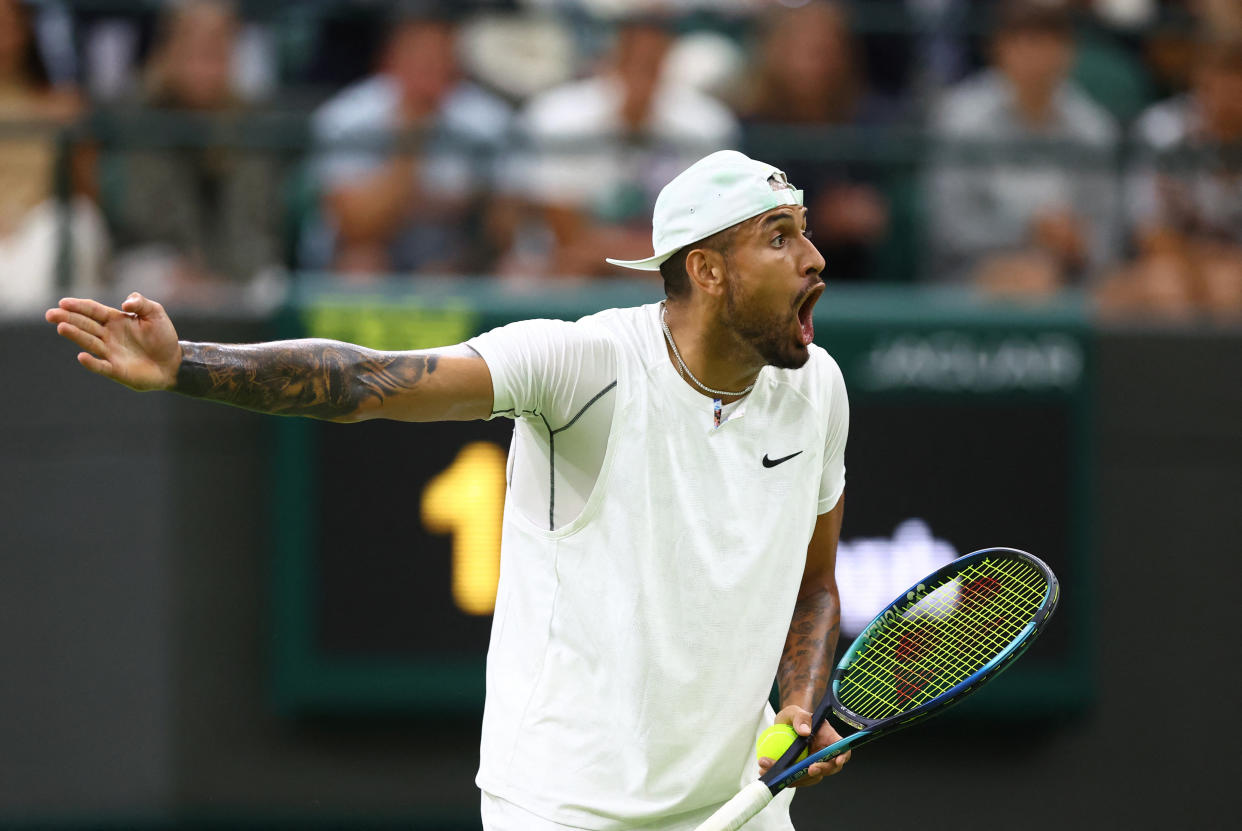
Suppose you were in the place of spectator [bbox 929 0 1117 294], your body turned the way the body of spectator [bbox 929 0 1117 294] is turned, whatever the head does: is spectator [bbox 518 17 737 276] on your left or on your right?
on your right

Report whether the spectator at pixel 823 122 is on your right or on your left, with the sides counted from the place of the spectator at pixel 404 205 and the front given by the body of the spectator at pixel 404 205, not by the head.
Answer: on your left

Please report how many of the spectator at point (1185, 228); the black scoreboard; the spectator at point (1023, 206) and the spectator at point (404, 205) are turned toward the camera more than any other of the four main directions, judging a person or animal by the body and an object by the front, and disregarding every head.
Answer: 4

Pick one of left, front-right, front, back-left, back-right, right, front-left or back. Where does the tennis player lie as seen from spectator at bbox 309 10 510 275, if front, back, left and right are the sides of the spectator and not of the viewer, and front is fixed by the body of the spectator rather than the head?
front

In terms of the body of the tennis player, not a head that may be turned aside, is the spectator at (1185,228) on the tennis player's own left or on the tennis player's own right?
on the tennis player's own left

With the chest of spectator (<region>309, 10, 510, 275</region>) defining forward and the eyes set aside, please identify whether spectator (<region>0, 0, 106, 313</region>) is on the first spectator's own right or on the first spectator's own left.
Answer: on the first spectator's own right

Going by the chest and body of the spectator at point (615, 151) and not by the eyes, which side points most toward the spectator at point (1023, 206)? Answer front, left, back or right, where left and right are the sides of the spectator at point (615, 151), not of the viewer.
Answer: left

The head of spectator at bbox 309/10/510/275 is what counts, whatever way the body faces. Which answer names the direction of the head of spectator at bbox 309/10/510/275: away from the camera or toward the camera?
toward the camera

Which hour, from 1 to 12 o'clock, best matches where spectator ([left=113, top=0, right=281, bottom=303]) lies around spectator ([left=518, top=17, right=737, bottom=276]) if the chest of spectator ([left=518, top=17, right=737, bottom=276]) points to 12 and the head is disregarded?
spectator ([left=113, top=0, right=281, bottom=303]) is roughly at 3 o'clock from spectator ([left=518, top=17, right=737, bottom=276]).

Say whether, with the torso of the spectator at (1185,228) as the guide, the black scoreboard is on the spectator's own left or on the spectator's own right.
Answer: on the spectator's own right

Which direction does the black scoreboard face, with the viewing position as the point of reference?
facing the viewer

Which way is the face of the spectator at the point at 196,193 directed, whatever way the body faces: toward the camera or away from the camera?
toward the camera

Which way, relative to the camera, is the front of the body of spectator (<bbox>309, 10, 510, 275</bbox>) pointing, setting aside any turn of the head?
toward the camera

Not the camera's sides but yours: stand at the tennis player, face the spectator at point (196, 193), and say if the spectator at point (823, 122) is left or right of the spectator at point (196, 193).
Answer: right

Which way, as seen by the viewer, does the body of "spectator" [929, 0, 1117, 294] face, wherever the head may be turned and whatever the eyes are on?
toward the camera
